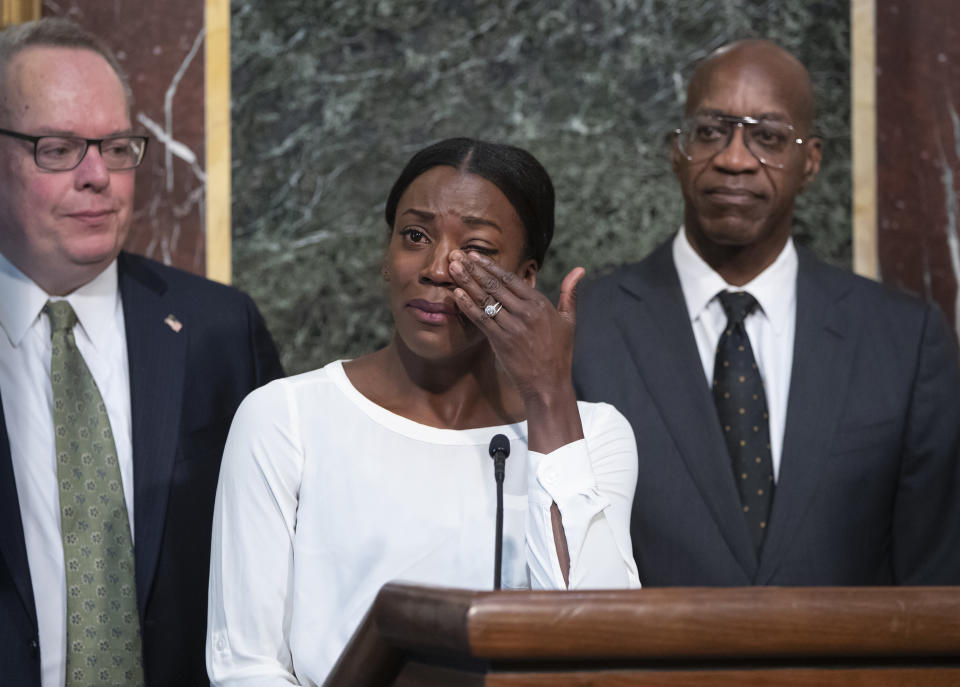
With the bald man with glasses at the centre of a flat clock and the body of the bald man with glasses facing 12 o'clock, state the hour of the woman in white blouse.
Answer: The woman in white blouse is roughly at 1 o'clock from the bald man with glasses.

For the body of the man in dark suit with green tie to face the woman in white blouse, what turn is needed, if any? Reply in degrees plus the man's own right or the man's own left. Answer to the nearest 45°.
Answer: approximately 45° to the man's own left

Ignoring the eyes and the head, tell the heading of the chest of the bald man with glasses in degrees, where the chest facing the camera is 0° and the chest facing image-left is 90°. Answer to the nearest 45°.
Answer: approximately 0°

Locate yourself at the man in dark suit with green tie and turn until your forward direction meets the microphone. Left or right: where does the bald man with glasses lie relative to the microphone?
left
